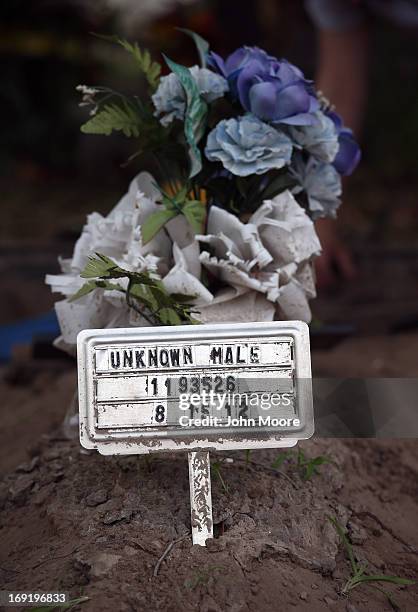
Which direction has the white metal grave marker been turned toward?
toward the camera
